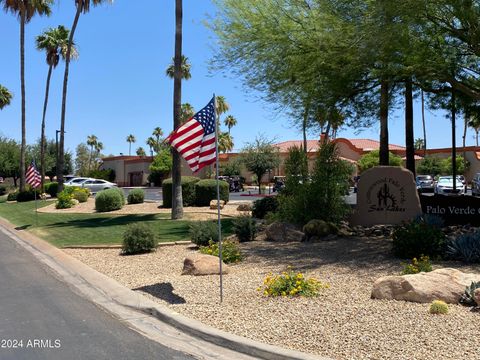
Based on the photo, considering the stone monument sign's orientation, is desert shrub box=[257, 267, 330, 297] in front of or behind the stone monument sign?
in front

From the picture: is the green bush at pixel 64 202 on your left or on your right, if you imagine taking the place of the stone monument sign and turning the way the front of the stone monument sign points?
on your right

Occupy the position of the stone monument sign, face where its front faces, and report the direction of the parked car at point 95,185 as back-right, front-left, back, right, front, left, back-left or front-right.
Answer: back-right

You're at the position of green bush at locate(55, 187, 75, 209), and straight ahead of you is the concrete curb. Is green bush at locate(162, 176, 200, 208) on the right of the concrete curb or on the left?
left

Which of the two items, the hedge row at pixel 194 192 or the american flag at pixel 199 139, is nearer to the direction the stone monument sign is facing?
the american flag

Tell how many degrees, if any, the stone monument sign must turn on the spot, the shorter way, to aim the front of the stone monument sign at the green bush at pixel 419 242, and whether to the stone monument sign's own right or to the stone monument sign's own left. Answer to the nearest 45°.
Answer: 0° — it already faces it

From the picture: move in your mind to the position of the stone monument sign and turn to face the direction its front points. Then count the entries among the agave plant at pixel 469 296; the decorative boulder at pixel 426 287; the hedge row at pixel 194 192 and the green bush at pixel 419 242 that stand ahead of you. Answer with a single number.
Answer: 3

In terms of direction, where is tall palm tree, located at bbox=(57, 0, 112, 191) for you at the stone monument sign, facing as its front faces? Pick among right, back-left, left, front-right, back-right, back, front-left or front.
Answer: back-right

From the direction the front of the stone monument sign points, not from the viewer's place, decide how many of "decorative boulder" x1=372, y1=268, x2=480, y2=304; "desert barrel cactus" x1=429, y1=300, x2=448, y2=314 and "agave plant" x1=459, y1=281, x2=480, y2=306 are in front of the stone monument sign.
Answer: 3

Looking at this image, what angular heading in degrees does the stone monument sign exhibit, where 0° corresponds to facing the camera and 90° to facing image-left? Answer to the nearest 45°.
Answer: approximately 0°

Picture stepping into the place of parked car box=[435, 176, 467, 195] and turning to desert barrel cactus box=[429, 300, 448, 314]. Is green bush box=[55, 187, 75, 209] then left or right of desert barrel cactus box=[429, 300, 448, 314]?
right

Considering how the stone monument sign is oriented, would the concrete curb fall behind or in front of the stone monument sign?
in front

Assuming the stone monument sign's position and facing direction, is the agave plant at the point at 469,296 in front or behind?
in front

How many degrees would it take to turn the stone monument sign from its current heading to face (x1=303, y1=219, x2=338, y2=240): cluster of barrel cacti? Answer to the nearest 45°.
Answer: approximately 45° to its right

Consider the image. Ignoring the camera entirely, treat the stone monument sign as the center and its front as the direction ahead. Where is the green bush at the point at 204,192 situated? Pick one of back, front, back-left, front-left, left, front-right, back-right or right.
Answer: back-right

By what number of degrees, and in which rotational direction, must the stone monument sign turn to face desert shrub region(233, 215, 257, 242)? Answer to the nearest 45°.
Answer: approximately 45° to its right
